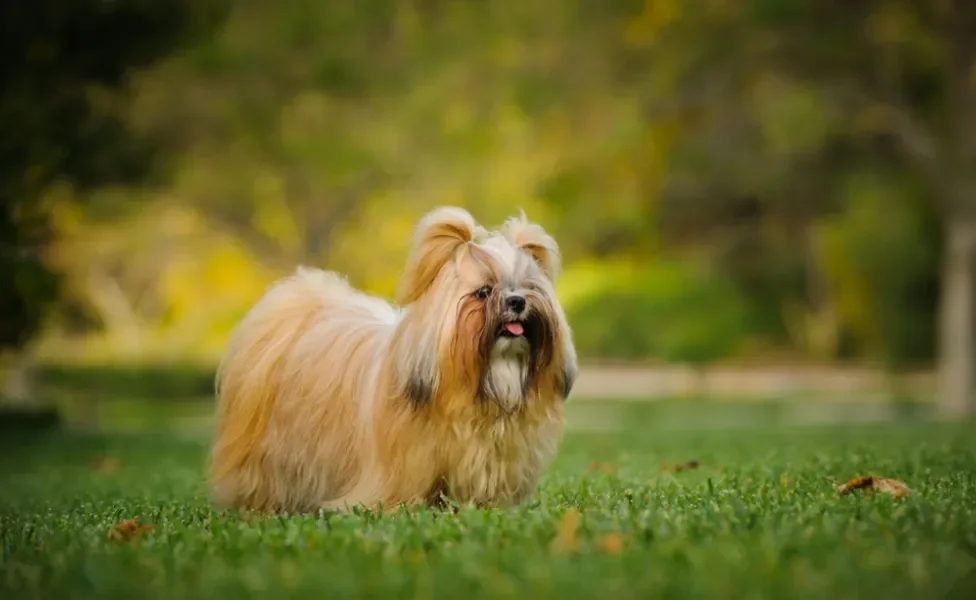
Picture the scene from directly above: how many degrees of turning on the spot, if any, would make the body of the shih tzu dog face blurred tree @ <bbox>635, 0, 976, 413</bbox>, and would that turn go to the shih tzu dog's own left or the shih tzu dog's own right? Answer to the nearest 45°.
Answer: approximately 90° to the shih tzu dog's own left

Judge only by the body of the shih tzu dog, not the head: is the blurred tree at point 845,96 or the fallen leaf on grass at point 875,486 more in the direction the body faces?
the fallen leaf on grass

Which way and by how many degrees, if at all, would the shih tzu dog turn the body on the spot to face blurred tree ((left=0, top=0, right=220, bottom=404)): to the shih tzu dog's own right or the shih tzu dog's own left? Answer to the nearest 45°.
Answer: approximately 180°

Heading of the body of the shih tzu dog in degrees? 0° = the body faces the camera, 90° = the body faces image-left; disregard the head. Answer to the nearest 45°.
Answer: approximately 315°

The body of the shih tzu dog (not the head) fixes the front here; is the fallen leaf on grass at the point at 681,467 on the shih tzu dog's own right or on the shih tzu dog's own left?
on the shih tzu dog's own left

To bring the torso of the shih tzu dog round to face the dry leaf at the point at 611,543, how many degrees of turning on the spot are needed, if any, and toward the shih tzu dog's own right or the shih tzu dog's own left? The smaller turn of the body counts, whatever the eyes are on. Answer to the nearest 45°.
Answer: approximately 45° to the shih tzu dog's own right

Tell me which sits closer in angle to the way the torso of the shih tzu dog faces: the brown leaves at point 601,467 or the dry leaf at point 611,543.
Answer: the dry leaf

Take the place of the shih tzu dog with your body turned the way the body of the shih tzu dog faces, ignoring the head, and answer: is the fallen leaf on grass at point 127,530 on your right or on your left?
on your right
